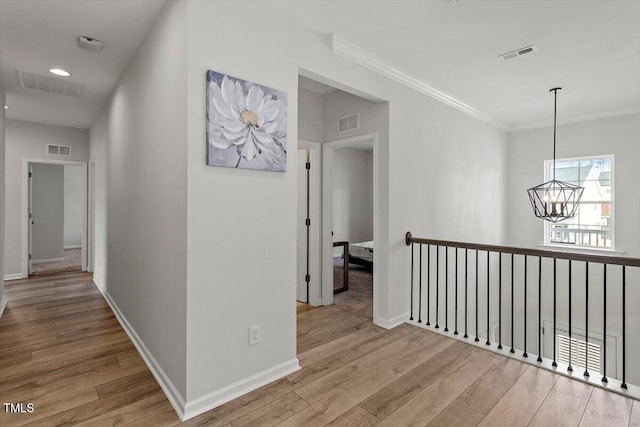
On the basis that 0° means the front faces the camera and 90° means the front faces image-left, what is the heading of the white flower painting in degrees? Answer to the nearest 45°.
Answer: approximately 315°

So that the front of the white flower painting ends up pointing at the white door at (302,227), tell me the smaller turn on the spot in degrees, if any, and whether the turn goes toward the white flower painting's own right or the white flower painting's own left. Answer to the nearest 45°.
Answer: approximately 135° to the white flower painting's own left

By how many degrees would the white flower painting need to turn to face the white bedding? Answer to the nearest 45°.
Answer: approximately 90° to its left
